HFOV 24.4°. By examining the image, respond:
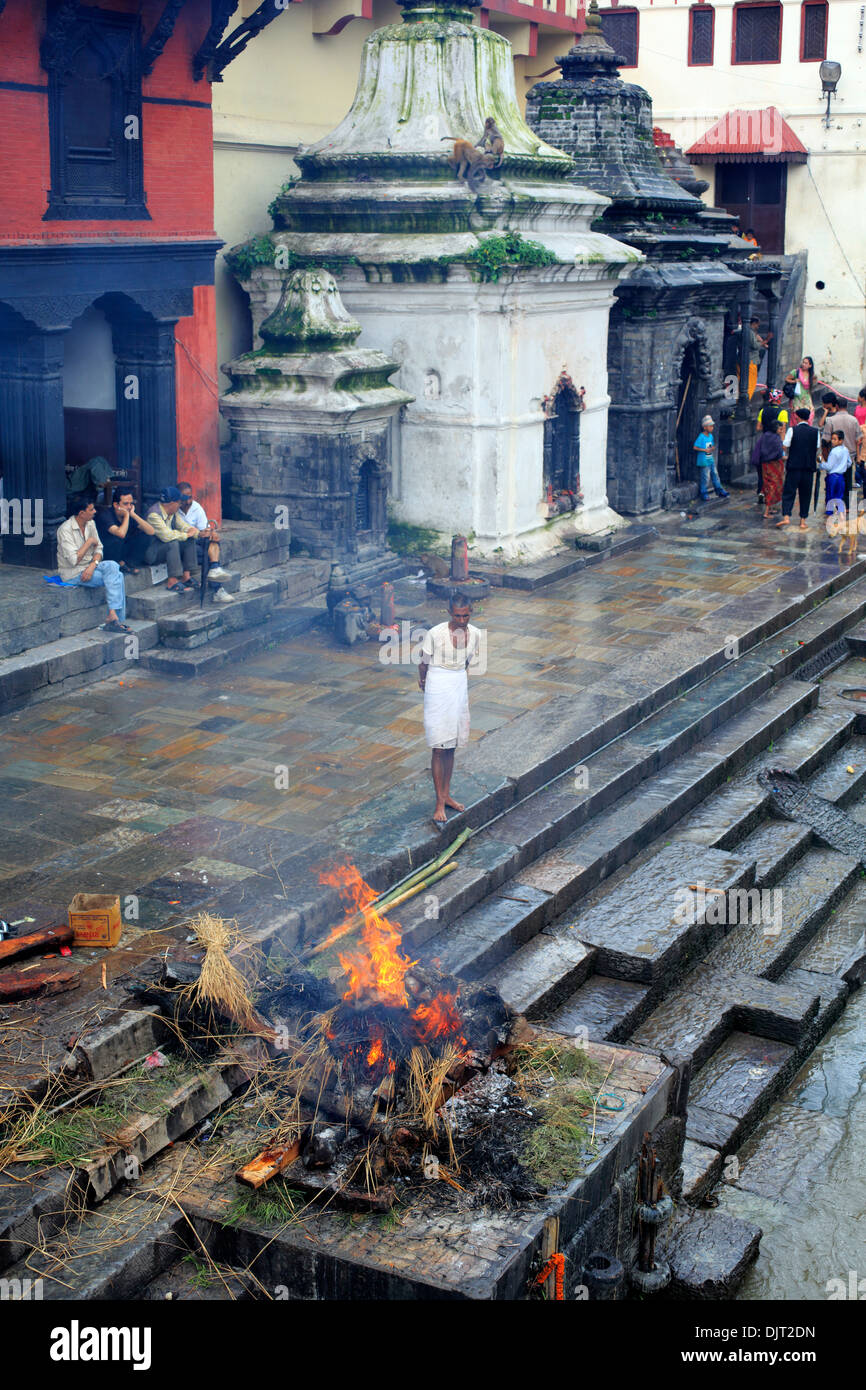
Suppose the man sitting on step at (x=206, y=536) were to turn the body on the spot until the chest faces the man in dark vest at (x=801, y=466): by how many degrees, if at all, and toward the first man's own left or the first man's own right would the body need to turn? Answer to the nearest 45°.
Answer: approximately 90° to the first man's own left

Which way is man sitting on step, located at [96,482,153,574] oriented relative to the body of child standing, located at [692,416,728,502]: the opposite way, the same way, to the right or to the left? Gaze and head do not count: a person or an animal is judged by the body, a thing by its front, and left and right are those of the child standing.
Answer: the same way

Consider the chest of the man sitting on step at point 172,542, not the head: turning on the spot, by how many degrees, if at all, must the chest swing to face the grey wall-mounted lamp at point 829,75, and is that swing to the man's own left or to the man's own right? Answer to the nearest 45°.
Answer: approximately 90° to the man's own left

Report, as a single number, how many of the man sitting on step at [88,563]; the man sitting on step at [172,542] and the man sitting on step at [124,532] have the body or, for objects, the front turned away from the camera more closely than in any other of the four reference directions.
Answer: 0

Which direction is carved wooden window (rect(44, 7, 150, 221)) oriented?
toward the camera

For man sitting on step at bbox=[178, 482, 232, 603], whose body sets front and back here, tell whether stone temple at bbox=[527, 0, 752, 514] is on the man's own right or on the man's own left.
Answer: on the man's own left

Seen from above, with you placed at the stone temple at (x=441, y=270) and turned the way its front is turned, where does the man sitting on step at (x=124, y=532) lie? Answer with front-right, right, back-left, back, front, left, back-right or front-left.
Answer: right

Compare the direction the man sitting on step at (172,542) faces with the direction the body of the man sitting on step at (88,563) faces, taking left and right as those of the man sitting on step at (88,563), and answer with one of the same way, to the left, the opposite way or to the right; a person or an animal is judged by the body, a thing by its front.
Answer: the same way

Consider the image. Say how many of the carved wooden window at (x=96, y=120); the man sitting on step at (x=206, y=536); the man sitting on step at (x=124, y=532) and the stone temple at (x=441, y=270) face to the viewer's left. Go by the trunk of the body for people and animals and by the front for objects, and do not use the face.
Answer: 0

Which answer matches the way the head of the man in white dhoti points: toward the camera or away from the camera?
toward the camera

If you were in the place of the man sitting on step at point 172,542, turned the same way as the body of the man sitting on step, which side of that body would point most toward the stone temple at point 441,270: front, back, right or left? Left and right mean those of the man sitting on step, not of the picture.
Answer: left

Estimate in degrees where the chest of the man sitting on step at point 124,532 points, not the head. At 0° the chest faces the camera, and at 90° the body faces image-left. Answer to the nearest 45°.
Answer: approximately 315°

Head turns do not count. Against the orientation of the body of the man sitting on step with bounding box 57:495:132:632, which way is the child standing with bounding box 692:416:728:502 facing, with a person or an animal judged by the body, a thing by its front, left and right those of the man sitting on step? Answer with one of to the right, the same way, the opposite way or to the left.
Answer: the same way

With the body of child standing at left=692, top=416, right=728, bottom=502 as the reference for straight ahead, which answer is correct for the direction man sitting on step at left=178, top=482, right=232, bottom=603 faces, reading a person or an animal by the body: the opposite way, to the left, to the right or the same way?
the same way
